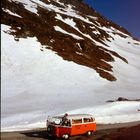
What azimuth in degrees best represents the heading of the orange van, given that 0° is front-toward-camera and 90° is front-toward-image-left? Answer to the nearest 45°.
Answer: approximately 45°
